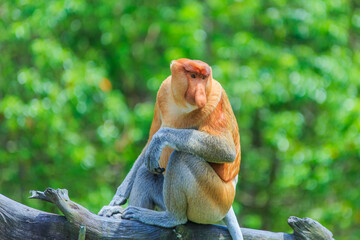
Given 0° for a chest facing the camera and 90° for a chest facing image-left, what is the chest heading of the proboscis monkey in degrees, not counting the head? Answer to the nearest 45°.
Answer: approximately 45°
